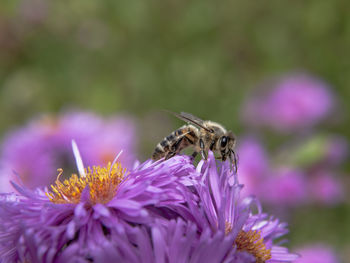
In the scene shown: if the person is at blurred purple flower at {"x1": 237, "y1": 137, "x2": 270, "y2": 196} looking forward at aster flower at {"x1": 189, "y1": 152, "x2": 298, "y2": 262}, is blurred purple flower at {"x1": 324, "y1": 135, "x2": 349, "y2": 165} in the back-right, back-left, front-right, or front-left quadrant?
back-left

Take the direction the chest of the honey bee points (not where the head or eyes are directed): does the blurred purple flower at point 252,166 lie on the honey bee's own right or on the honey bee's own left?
on the honey bee's own left

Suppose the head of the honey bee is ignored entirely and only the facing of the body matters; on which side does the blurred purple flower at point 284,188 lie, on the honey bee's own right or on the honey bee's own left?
on the honey bee's own left

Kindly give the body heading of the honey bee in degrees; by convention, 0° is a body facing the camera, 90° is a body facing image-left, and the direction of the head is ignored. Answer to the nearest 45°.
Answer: approximately 270°

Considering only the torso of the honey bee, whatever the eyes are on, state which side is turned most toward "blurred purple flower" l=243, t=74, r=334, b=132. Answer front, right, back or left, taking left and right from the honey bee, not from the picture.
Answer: left

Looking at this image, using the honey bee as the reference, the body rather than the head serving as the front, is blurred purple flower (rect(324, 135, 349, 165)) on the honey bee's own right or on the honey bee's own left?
on the honey bee's own left
